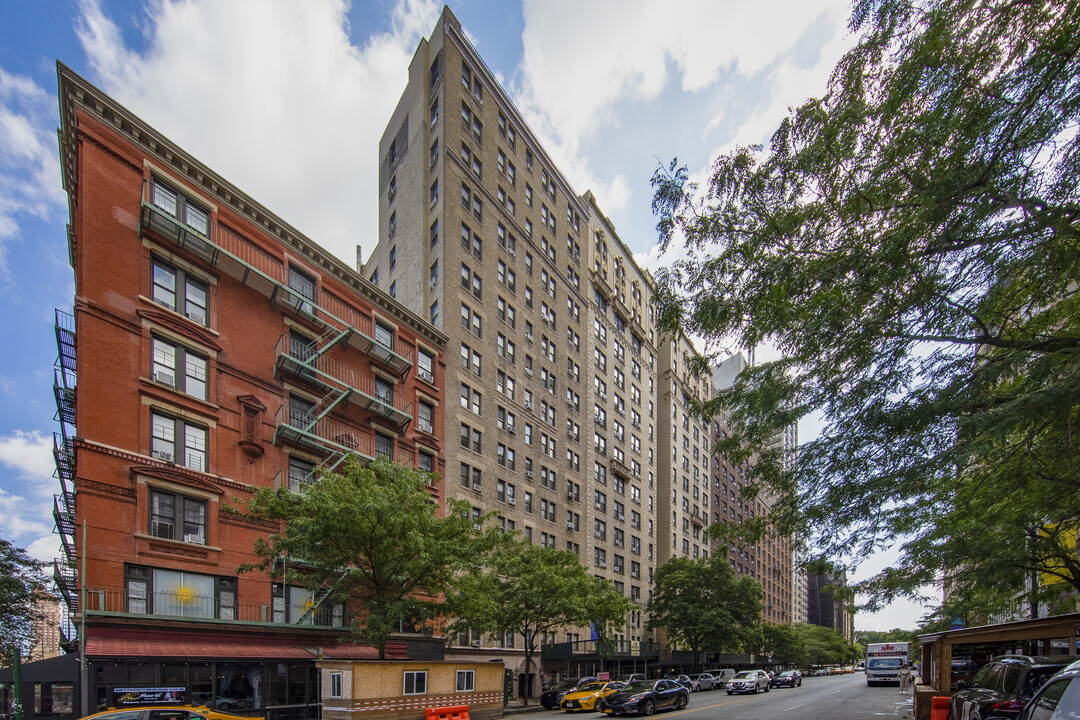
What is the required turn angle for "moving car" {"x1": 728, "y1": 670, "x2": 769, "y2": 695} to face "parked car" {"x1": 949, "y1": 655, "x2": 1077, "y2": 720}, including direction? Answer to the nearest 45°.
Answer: approximately 45° to its left

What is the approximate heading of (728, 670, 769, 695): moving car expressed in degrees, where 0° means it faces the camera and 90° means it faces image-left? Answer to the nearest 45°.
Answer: approximately 45°

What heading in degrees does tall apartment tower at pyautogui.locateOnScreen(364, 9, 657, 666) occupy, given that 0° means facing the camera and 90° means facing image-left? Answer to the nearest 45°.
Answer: approximately 315°
